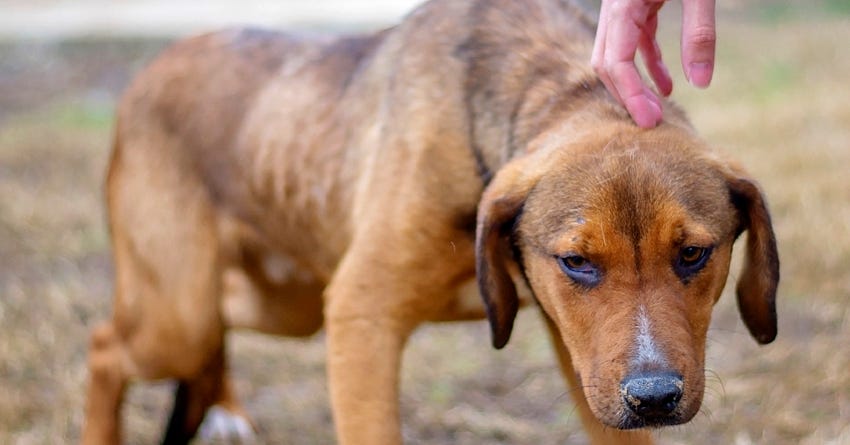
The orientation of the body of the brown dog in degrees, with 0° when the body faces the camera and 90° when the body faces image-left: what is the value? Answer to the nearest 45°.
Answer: approximately 315°
